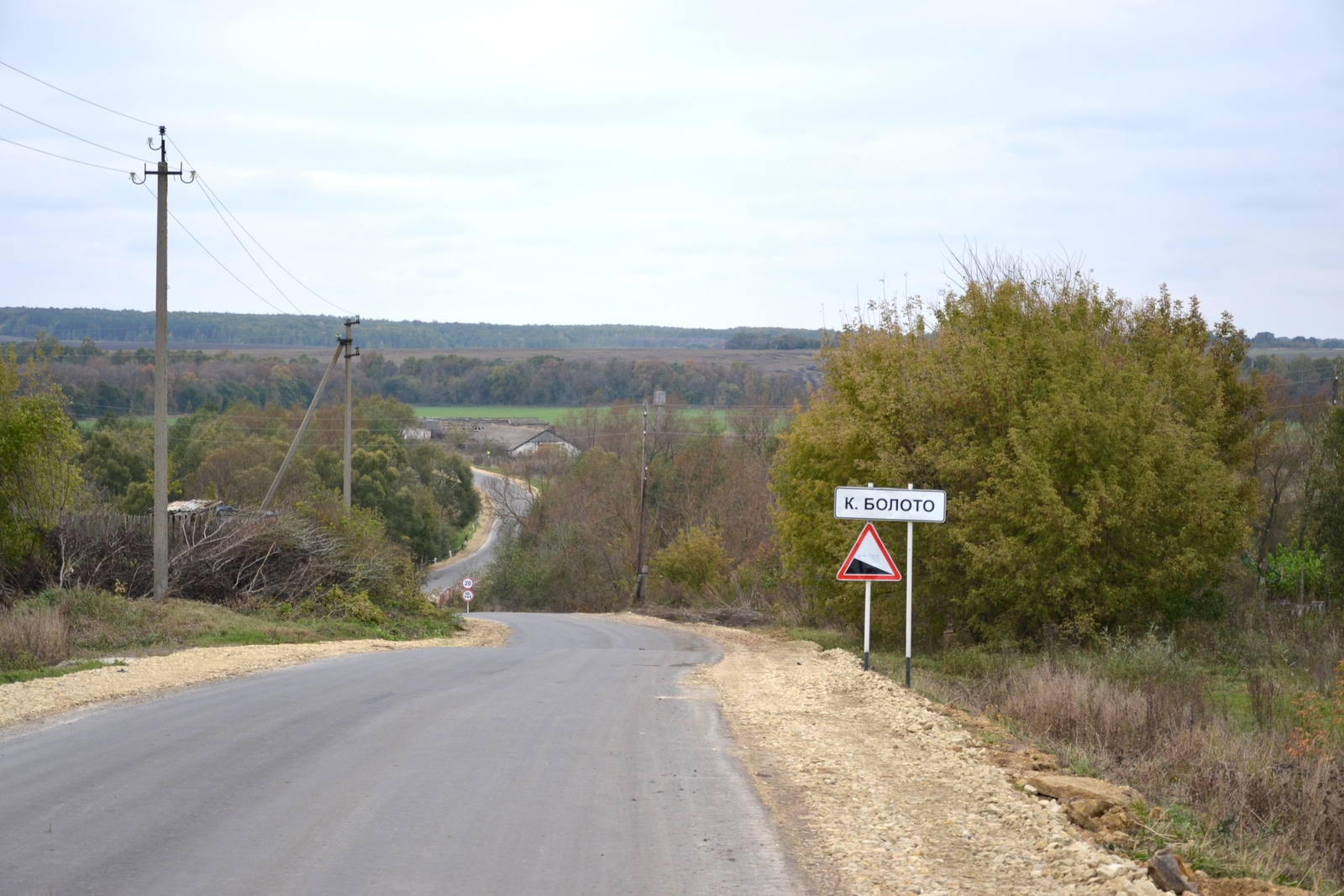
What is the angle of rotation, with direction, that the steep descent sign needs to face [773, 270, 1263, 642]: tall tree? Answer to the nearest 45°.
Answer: approximately 180°

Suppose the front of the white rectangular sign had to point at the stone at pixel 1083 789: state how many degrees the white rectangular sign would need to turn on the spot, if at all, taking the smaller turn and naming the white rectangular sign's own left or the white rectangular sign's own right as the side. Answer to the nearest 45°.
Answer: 0° — it already faces it

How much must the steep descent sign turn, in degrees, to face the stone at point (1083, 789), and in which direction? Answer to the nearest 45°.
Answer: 0° — it already faces it

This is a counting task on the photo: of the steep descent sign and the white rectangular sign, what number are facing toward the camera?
2

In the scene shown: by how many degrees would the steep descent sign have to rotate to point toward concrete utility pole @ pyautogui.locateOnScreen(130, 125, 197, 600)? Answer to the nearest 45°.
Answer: approximately 135° to its right

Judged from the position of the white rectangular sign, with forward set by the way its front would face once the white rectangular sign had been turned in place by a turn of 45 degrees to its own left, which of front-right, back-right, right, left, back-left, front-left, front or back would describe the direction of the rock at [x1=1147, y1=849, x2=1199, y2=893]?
front-right

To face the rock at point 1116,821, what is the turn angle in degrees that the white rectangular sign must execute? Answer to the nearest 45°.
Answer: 0° — it already faces it

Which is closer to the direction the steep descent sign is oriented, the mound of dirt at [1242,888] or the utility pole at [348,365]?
the mound of dirt

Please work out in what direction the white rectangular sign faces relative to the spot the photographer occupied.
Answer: facing the viewer

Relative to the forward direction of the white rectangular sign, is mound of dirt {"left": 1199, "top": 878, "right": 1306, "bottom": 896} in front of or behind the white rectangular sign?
in front

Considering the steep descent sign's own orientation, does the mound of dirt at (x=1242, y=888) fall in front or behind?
in front

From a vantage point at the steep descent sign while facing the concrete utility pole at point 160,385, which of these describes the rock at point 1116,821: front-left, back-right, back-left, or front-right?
back-left

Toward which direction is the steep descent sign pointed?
toward the camera
